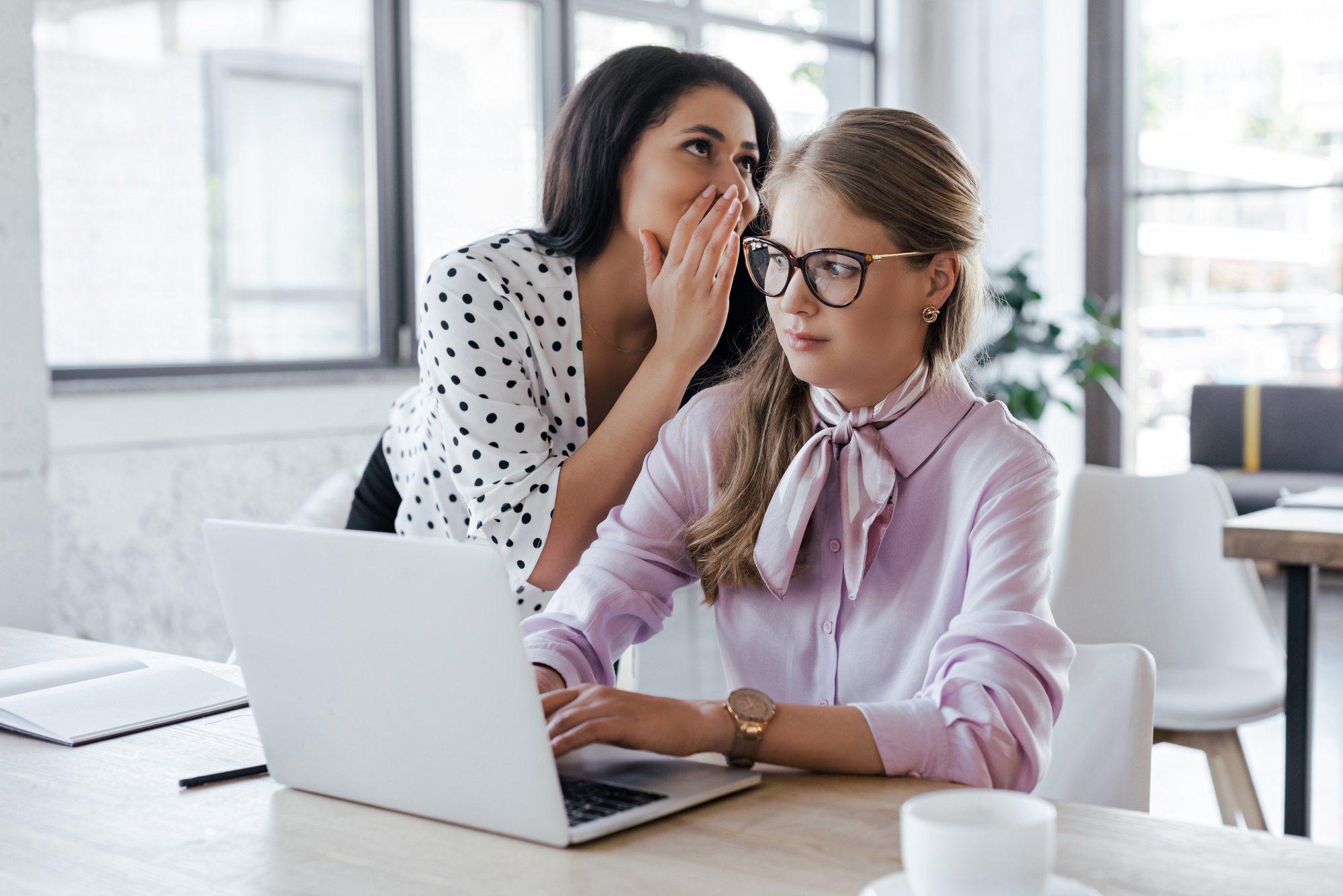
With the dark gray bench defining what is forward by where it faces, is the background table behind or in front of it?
in front

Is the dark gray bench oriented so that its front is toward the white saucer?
yes

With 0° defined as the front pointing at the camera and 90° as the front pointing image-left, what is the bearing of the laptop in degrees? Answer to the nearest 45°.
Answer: approximately 225°

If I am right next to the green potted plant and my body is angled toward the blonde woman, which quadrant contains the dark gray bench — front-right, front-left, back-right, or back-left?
back-left

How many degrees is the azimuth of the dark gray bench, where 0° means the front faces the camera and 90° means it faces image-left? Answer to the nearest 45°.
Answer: approximately 0°

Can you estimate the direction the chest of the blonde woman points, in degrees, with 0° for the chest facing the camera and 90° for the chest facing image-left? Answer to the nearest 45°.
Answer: approximately 45°

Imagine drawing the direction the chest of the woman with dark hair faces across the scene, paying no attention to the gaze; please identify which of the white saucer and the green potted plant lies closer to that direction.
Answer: the white saucer

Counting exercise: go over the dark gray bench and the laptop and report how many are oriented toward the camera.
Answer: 1
